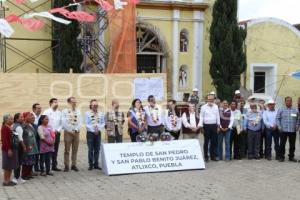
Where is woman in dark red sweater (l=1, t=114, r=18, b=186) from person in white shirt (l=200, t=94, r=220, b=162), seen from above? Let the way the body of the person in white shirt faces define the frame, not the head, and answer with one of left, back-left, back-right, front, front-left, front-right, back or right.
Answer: front-right

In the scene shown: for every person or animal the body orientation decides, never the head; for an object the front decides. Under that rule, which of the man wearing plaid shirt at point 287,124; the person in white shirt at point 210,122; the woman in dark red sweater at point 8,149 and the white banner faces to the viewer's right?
the woman in dark red sweater

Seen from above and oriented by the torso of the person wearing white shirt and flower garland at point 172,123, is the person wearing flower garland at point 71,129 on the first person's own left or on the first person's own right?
on the first person's own right

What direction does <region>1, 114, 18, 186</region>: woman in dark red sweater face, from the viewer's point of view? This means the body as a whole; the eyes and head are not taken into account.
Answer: to the viewer's right

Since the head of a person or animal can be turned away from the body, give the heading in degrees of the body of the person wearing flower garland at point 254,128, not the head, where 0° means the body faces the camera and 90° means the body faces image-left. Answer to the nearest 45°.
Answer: approximately 0°
